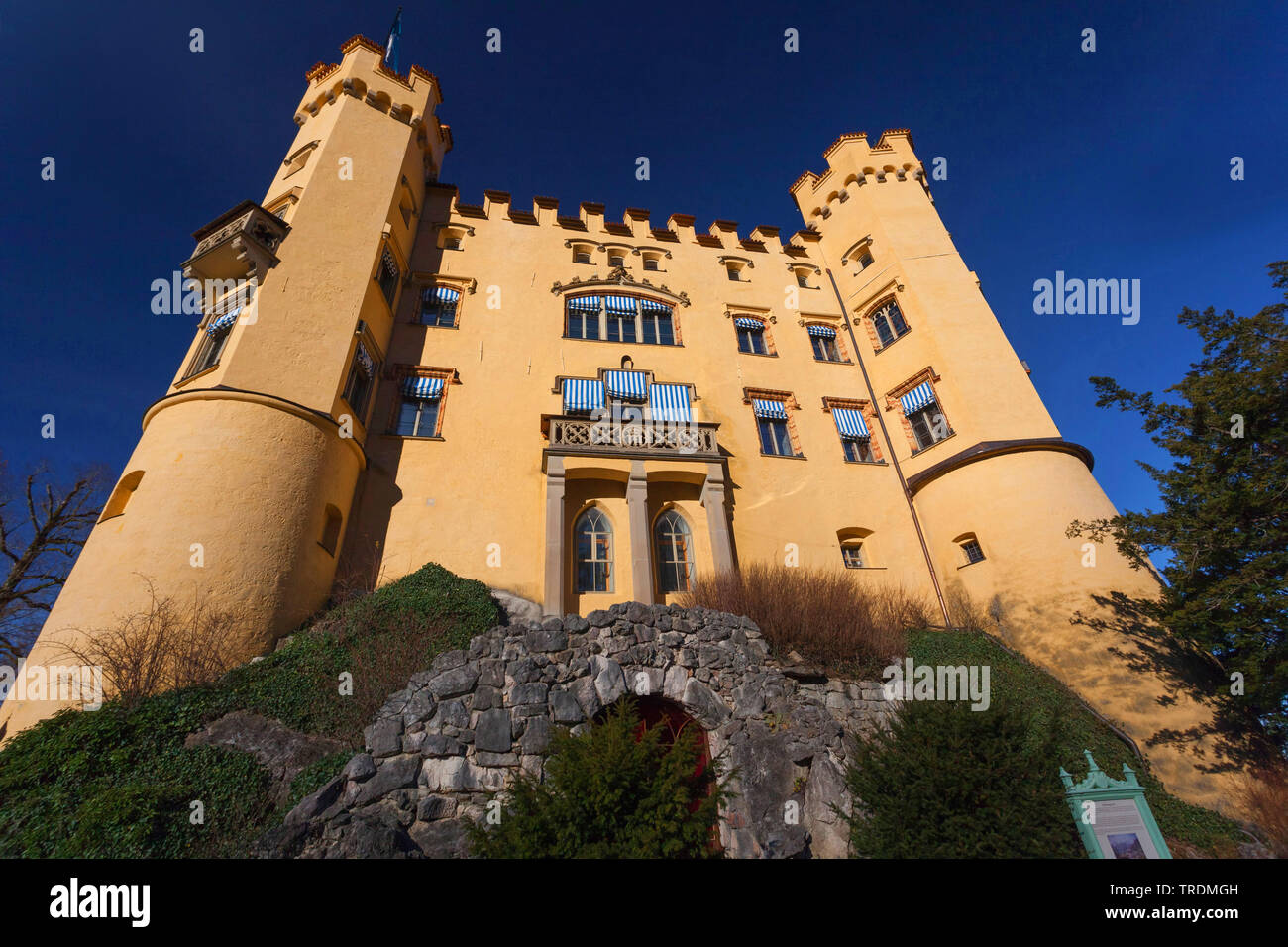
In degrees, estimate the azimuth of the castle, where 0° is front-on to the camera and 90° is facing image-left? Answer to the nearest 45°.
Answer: approximately 0°

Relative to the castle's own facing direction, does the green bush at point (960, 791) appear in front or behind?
in front

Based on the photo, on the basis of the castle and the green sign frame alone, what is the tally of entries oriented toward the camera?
2

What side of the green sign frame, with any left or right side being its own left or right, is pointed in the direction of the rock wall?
right
